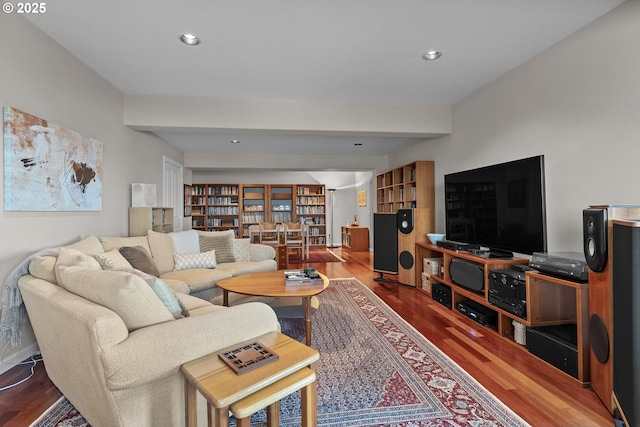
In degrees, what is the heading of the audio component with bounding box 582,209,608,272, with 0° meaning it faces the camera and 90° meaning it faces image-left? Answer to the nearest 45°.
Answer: approximately 45°

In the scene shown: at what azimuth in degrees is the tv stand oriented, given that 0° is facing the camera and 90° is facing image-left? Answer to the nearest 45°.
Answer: approximately 45°

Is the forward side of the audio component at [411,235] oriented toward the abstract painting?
yes

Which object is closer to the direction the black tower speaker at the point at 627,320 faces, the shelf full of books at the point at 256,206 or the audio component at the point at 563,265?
the shelf full of books

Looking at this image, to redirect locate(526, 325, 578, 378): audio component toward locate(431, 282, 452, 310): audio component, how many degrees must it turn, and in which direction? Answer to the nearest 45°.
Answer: approximately 90° to its right

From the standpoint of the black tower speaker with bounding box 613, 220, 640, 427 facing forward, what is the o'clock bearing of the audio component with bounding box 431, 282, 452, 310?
The audio component is roughly at 3 o'clock from the black tower speaker.

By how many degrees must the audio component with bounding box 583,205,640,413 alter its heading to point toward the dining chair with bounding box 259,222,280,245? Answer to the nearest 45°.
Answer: approximately 45° to its right

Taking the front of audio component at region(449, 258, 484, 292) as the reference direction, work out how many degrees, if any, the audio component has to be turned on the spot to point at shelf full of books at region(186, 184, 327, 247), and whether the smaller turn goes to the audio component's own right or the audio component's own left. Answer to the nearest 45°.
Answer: approximately 90° to the audio component's own right

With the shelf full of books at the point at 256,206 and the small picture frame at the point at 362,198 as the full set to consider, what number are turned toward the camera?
2

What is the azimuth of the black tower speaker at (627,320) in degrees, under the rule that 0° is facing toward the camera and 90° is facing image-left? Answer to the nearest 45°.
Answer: approximately 45°

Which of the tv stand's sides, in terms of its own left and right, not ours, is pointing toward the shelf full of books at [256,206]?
right

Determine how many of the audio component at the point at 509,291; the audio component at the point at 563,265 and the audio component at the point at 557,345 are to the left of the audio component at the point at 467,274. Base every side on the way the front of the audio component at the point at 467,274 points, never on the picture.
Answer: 3
